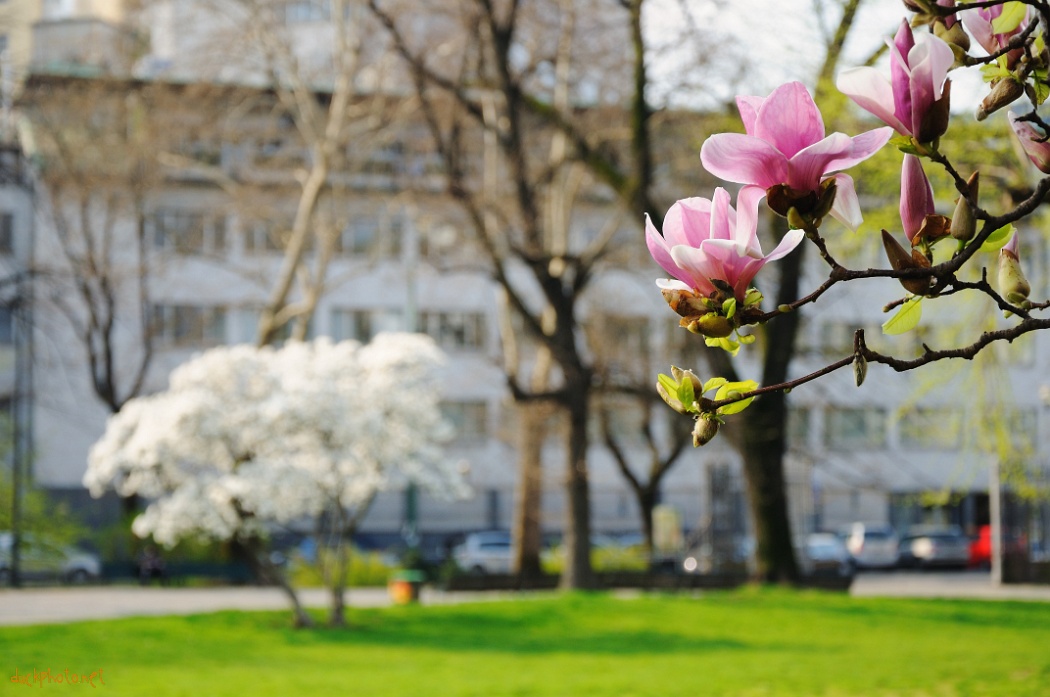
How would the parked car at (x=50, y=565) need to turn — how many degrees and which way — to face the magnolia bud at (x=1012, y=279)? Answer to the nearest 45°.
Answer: approximately 90° to its right

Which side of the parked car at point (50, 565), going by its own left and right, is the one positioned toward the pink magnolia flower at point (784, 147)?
right

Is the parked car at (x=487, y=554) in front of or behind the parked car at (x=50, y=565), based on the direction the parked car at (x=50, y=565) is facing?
in front

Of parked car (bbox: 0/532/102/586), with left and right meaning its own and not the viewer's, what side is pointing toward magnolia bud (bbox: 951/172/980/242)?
right

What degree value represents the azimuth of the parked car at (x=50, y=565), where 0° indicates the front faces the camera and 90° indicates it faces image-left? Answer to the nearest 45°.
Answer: approximately 270°

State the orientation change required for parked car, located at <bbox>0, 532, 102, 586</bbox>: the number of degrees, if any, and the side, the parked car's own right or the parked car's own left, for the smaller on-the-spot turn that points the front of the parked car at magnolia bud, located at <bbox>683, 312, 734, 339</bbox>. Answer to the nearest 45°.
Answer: approximately 90° to the parked car's own right

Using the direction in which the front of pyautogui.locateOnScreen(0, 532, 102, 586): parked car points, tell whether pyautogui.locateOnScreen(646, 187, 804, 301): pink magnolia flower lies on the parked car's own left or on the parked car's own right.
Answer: on the parked car's own right

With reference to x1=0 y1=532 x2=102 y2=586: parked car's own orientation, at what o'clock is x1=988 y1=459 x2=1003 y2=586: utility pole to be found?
The utility pole is roughly at 1 o'clock from the parked car.
